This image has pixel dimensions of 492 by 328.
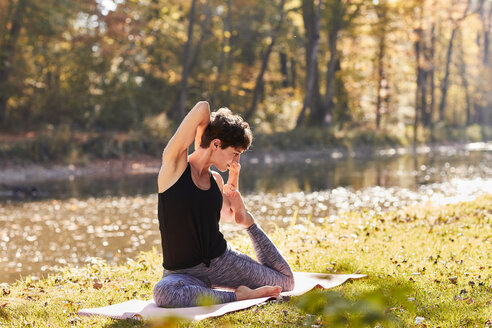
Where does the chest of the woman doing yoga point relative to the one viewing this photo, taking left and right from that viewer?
facing the viewer and to the right of the viewer

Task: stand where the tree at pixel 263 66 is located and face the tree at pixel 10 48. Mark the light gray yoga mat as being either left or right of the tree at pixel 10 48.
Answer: left

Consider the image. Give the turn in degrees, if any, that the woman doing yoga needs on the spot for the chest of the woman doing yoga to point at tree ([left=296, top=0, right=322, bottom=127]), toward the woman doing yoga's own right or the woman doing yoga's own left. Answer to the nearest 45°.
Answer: approximately 135° to the woman doing yoga's own left

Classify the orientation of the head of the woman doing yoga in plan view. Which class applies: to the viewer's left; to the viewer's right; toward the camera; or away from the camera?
to the viewer's right

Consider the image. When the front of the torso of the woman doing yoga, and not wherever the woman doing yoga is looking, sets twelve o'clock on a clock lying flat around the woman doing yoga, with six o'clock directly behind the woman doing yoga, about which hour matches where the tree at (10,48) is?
The tree is roughly at 7 o'clock from the woman doing yoga.

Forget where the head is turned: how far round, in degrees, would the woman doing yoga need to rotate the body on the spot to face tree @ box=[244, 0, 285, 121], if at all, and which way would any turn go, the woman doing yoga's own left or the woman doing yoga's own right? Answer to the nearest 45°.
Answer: approximately 135° to the woman doing yoga's own left
